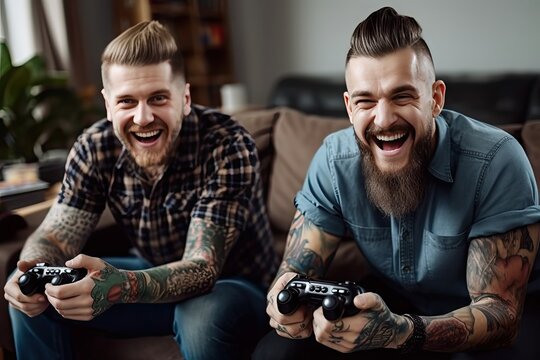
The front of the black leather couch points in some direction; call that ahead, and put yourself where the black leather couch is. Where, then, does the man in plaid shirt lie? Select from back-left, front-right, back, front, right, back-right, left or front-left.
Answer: front-right

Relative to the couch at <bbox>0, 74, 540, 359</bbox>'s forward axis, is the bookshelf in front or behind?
behind

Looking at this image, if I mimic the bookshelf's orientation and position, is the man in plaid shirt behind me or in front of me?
in front

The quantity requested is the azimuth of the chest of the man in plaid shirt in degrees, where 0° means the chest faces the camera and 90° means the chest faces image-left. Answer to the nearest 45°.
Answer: approximately 45°

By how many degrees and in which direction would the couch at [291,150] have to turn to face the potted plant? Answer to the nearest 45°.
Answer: approximately 135° to its right

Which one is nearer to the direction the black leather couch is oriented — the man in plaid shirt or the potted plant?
the man in plaid shirt

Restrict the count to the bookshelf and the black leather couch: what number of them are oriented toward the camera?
2

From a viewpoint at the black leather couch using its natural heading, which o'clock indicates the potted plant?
The potted plant is roughly at 3 o'clock from the black leather couch.

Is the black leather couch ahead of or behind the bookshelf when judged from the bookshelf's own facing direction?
ahead

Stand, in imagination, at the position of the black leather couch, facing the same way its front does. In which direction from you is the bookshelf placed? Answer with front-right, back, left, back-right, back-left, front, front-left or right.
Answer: back-right

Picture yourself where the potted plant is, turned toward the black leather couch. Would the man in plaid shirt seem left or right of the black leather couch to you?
right

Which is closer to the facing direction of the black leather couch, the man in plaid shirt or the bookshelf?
the man in plaid shirt

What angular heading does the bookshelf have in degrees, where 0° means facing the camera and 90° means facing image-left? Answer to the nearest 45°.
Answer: approximately 0°
